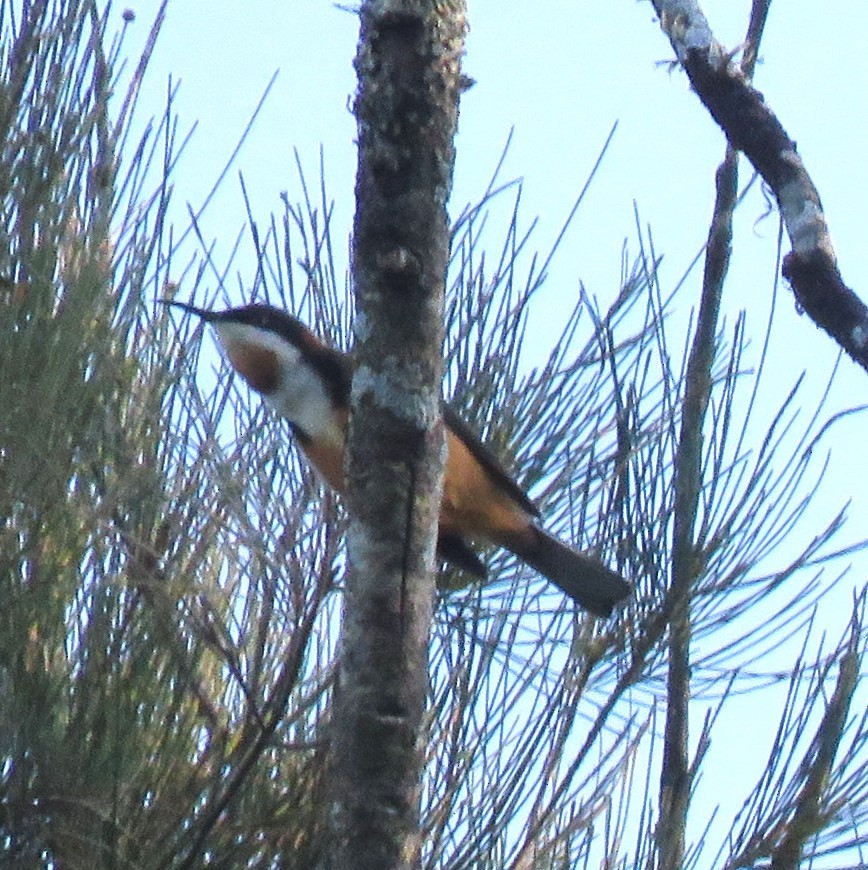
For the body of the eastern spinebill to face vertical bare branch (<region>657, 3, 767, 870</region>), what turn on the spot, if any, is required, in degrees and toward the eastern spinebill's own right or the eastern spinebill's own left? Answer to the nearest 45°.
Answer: approximately 135° to the eastern spinebill's own left

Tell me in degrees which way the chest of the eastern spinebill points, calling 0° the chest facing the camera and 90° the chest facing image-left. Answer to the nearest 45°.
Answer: approximately 90°
